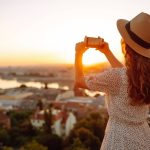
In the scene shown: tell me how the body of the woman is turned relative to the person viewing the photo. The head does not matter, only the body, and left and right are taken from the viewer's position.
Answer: facing away from the viewer and to the left of the viewer

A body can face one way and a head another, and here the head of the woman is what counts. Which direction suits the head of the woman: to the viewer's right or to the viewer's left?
to the viewer's left

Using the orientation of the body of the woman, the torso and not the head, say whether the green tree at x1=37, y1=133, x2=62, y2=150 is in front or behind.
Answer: in front
